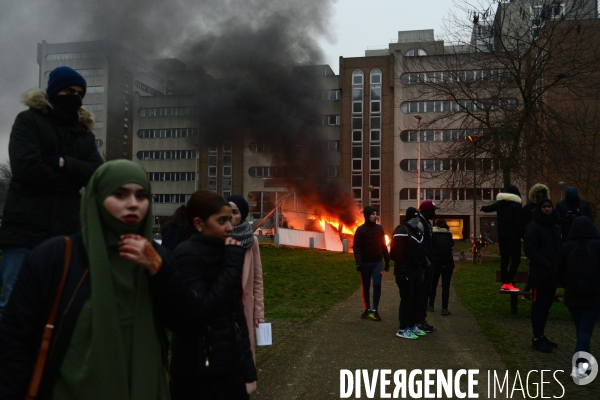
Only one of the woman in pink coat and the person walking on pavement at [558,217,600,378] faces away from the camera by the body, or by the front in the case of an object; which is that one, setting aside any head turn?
the person walking on pavement

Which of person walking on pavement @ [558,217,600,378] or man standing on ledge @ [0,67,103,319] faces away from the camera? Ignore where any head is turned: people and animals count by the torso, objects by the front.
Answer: the person walking on pavement

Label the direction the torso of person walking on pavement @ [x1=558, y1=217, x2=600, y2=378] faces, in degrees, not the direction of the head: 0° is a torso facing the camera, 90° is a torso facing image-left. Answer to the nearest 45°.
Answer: approximately 180°

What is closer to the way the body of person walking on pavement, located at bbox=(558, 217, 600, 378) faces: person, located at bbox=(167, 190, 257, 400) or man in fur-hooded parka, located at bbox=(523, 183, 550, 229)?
the man in fur-hooded parka

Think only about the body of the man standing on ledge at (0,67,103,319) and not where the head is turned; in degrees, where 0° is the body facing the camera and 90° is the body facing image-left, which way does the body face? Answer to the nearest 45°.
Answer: approximately 315°
